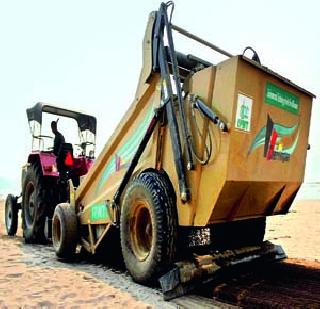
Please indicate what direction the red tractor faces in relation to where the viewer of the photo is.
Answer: facing away from the viewer and to the left of the viewer
